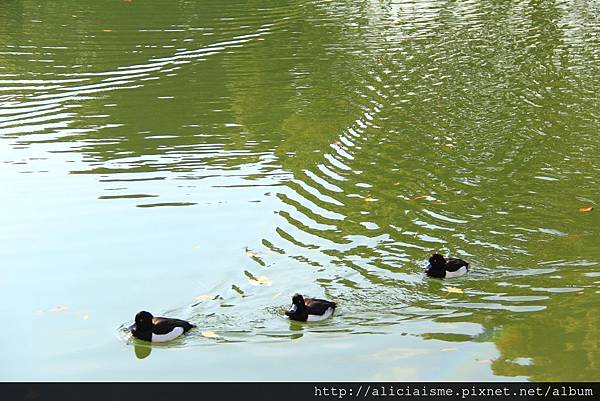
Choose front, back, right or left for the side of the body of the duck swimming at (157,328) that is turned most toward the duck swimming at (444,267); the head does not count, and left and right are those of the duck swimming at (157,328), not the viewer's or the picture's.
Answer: back

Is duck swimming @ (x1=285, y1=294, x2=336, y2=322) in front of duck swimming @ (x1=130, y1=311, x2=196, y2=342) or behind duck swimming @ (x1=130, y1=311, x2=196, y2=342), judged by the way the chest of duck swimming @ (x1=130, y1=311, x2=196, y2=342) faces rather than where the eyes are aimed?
behind

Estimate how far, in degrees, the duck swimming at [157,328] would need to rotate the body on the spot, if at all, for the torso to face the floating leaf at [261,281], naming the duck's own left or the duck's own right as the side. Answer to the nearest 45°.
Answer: approximately 135° to the duck's own right

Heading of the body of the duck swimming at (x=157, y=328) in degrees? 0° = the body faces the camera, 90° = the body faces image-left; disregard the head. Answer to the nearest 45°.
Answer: approximately 90°

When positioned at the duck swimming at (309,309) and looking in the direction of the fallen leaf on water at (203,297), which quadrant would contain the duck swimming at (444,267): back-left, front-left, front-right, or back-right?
back-right

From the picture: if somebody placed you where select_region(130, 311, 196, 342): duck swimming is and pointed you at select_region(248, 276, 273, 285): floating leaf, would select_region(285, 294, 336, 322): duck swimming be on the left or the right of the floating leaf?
right

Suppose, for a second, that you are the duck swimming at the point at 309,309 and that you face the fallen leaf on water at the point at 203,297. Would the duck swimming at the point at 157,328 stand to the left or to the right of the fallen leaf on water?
left
